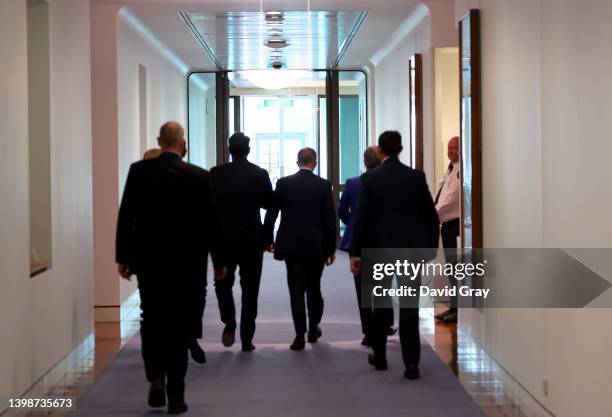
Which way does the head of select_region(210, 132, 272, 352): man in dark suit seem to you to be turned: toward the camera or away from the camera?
away from the camera

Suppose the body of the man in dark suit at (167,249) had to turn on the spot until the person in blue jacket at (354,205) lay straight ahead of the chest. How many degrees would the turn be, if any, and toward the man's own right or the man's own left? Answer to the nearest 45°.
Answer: approximately 45° to the man's own right

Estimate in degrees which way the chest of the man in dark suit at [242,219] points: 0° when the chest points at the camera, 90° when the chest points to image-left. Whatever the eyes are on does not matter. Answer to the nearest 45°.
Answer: approximately 180°

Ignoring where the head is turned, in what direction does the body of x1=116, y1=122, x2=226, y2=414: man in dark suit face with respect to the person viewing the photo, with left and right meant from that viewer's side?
facing away from the viewer

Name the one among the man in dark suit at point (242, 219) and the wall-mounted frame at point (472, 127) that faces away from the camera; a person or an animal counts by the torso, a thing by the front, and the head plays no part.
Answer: the man in dark suit

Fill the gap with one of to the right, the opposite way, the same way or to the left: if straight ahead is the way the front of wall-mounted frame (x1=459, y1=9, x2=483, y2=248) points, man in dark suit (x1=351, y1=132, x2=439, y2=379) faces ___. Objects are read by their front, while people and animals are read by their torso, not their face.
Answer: to the right

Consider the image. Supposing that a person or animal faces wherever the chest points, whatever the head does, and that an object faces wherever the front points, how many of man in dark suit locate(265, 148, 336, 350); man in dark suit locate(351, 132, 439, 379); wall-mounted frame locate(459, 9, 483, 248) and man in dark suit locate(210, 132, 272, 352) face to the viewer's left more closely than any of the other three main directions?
1

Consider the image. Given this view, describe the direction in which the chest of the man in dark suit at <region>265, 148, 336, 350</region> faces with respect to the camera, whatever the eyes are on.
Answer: away from the camera

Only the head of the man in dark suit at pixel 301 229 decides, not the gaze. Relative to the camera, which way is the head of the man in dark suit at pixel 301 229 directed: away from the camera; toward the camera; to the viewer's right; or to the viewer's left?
away from the camera

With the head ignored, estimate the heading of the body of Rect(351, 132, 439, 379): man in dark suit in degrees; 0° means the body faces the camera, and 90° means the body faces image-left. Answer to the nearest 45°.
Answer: approximately 180°

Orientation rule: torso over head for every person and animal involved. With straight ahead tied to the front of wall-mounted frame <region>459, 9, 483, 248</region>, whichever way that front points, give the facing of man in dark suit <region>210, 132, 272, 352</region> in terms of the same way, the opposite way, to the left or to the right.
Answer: to the right

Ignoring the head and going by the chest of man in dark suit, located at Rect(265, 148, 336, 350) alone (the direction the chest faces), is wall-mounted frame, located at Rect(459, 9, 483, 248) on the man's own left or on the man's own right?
on the man's own right

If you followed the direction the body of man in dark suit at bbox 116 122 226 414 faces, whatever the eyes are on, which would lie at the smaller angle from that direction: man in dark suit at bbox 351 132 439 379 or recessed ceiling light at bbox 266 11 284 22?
the recessed ceiling light

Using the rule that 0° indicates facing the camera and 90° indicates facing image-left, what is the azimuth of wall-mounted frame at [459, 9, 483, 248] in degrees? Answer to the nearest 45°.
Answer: approximately 90°
